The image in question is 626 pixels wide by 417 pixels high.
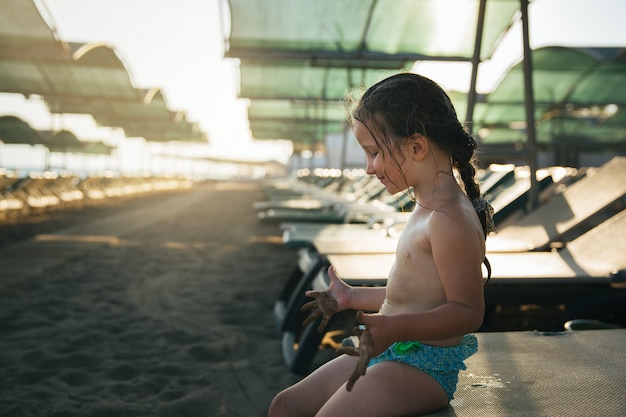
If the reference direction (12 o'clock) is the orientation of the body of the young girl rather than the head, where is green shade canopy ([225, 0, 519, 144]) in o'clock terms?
The green shade canopy is roughly at 3 o'clock from the young girl.

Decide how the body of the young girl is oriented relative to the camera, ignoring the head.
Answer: to the viewer's left

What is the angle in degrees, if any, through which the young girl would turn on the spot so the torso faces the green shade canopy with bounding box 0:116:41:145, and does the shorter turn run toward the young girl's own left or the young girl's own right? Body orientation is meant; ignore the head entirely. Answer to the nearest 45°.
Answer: approximately 45° to the young girl's own right

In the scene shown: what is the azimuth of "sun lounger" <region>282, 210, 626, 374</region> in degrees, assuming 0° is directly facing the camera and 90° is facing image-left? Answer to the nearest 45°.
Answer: approximately 90°

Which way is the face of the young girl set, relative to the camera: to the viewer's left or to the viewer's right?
to the viewer's left

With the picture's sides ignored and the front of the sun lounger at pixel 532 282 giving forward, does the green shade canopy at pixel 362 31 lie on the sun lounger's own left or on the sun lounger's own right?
on the sun lounger's own right

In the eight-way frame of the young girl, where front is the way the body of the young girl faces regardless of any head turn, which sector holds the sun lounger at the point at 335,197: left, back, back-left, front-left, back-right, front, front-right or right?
right

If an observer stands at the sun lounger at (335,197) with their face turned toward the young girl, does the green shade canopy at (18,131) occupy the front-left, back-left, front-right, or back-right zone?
back-right

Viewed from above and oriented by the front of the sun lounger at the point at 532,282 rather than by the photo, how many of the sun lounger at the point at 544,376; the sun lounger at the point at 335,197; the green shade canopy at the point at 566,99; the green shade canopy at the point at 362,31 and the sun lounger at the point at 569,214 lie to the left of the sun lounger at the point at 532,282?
1

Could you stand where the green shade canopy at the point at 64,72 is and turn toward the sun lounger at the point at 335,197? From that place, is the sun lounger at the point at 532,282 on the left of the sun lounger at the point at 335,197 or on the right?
right

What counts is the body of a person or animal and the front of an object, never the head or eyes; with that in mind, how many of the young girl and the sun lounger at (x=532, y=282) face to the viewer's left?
2

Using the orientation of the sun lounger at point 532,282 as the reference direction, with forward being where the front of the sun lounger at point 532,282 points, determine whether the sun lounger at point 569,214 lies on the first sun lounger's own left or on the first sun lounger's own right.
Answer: on the first sun lounger's own right

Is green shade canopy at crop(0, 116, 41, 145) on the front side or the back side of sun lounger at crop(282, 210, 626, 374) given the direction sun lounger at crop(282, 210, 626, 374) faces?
on the front side
